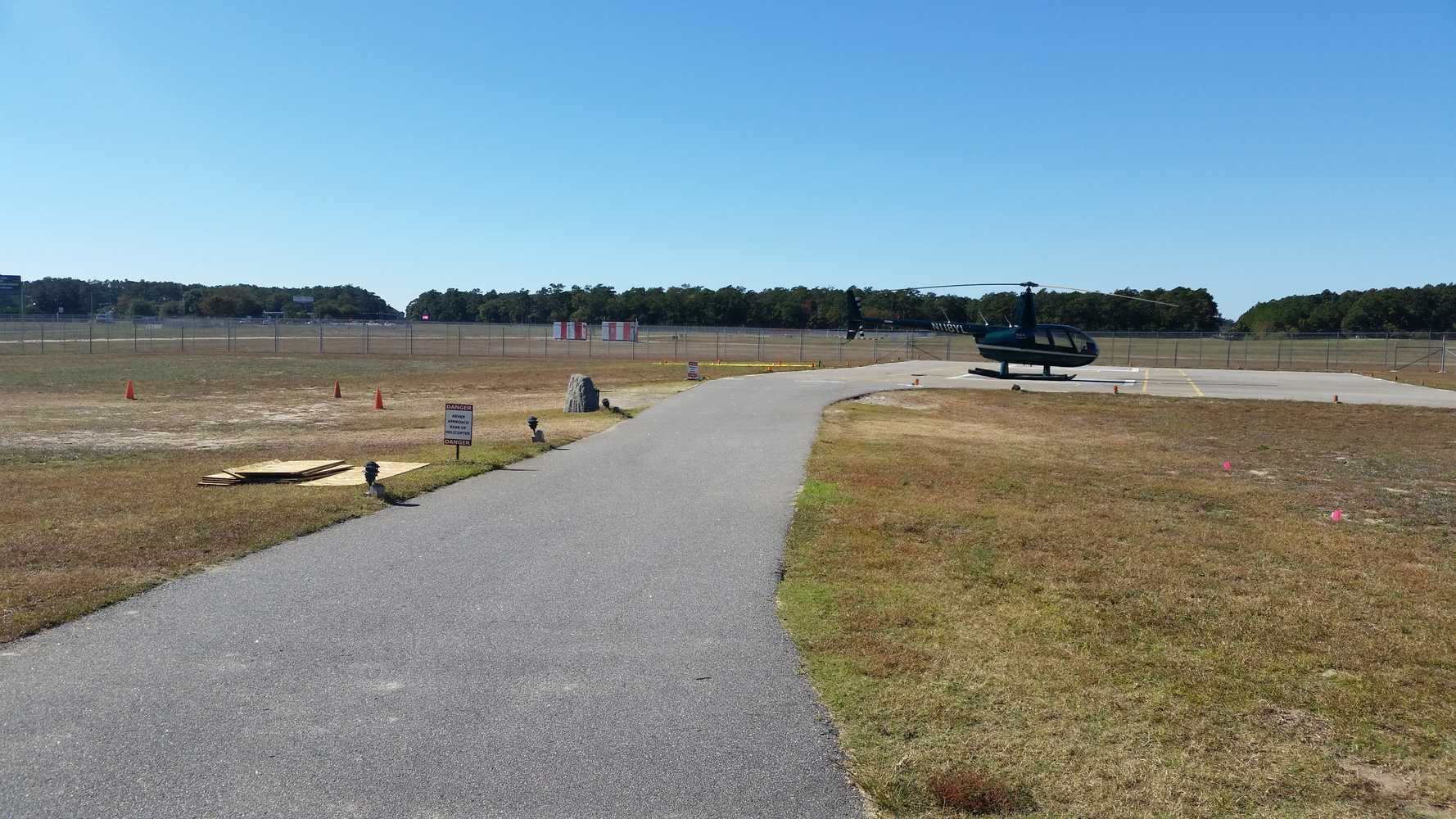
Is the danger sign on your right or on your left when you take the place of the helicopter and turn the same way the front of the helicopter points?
on your right

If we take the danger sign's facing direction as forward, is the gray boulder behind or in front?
behind

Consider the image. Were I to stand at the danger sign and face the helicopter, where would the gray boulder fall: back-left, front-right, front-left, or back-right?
front-left

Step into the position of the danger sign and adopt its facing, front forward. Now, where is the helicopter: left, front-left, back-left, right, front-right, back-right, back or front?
back-left

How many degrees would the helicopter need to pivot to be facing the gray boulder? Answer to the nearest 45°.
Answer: approximately 135° to its right

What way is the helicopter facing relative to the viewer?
to the viewer's right

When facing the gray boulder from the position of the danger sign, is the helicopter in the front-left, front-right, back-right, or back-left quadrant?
front-right

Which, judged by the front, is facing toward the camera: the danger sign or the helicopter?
the danger sign

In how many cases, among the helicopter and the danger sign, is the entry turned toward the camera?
1

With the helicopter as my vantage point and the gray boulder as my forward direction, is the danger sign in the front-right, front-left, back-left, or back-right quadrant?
front-left

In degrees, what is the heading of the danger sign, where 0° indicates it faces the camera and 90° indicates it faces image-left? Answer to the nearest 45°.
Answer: approximately 0°
